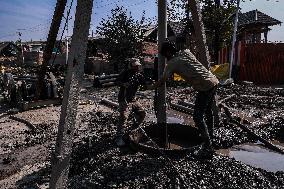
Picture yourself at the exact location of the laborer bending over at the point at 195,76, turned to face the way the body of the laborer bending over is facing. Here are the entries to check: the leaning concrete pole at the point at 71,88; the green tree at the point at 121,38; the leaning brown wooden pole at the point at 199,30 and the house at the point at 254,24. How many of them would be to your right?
3

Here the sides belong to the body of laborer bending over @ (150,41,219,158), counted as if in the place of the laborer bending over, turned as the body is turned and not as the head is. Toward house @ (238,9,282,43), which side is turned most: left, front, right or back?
right

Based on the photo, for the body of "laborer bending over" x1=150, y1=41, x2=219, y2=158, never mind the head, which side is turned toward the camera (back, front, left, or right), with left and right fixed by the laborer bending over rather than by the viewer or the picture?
left

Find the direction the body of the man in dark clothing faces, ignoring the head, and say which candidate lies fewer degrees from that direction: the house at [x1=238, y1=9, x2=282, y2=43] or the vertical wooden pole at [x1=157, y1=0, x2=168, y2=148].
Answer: the vertical wooden pole

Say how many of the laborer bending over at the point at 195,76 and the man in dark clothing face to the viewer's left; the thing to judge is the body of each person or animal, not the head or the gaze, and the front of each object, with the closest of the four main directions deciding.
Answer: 1

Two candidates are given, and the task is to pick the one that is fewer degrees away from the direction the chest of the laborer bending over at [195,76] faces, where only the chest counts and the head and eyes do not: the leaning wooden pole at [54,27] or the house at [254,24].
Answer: the leaning wooden pole

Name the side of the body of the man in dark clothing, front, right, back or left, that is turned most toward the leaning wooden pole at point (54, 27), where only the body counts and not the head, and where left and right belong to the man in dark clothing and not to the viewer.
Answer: back

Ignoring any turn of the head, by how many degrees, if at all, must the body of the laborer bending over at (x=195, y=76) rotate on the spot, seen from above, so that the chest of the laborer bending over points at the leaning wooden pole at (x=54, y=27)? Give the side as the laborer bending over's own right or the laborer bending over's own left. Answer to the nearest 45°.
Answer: approximately 45° to the laborer bending over's own right

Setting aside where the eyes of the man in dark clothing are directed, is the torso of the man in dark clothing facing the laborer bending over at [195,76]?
yes

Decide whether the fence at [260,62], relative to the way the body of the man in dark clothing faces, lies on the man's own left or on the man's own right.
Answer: on the man's own left

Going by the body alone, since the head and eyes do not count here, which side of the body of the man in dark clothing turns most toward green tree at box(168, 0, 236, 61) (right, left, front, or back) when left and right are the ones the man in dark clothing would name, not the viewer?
left

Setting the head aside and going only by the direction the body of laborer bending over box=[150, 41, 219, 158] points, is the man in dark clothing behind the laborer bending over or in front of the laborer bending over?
in front

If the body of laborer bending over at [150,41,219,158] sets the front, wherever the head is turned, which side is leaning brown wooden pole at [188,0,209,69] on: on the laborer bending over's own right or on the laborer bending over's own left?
on the laborer bending over's own right

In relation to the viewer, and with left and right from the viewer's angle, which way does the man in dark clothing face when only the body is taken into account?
facing the viewer and to the right of the viewer
